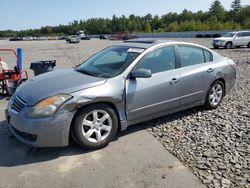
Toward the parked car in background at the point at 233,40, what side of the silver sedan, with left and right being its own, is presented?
back

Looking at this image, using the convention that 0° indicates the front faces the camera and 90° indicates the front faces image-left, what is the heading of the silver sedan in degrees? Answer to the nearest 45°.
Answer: approximately 45°
